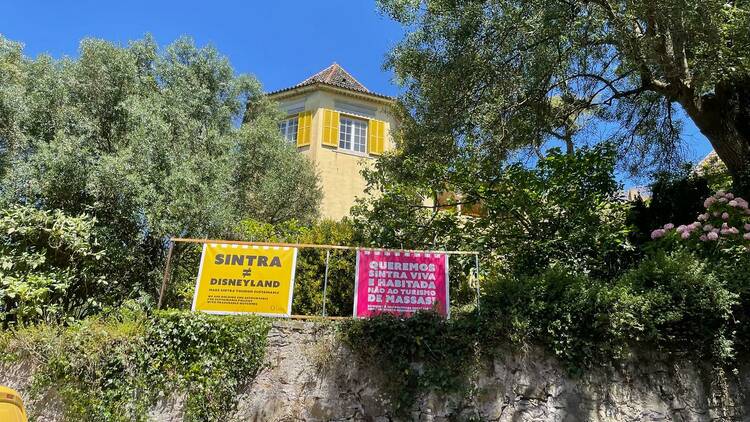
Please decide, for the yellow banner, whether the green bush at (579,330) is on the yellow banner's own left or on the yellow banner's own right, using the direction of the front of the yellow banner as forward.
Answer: on the yellow banner's own left

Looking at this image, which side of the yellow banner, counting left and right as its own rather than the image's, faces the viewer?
front

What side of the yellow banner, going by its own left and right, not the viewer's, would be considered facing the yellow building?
back

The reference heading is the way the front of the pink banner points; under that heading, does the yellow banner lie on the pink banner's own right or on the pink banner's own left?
on the pink banner's own right

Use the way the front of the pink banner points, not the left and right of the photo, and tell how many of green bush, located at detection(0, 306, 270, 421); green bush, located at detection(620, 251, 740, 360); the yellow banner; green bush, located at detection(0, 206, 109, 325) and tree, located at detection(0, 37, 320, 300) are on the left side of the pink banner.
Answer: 1

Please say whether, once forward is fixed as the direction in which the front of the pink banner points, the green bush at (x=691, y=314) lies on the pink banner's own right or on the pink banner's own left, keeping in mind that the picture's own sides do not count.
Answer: on the pink banner's own left

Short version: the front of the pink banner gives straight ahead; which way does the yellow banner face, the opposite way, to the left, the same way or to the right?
the same way

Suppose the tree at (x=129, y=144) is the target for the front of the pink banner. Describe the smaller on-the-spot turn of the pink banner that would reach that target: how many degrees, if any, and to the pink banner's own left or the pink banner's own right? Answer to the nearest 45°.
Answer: approximately 90° to the pink banner's own right

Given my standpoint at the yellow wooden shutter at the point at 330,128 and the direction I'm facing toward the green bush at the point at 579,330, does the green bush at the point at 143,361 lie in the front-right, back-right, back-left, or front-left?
front-right

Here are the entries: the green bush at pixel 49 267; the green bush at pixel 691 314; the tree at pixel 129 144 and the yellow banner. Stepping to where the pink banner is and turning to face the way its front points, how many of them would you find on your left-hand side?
1

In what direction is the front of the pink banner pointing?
toward the camera

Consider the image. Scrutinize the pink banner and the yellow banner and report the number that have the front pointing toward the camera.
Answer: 2
